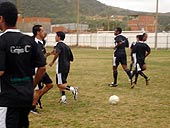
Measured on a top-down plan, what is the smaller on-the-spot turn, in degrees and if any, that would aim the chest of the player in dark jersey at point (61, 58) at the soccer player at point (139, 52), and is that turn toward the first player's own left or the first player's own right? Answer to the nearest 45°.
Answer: approximately 90° to the first player's own right

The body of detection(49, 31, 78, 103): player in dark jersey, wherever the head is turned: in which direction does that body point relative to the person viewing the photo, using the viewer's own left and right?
facing away from the viewer and to the left of the viewer

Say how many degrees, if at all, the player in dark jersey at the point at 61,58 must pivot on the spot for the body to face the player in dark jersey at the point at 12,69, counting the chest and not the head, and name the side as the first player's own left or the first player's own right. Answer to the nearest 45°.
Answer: approximately 135° to the first player's own left

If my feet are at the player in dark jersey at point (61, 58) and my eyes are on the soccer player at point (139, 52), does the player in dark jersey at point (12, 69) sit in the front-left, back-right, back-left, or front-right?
back-right

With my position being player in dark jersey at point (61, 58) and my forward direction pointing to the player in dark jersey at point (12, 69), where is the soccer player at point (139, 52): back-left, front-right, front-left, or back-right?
back-left
